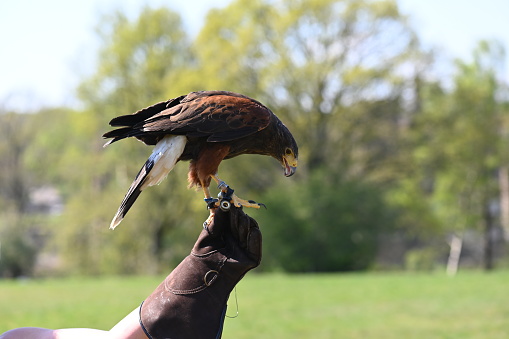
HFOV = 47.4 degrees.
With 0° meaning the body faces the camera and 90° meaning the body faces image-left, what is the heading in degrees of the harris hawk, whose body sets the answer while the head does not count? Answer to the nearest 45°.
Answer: approximately 270°
